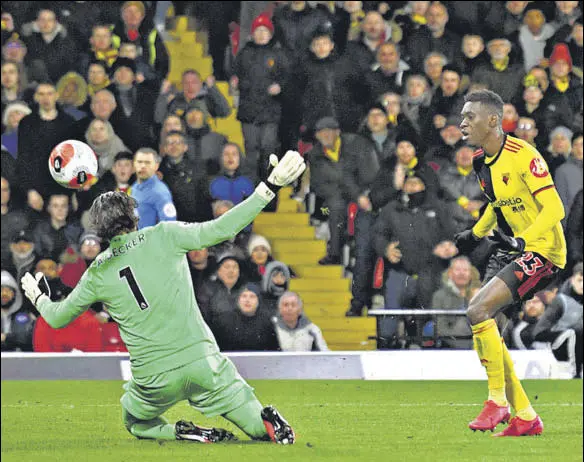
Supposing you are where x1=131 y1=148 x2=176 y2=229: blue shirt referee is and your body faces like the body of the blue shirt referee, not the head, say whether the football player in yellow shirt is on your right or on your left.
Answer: on your left

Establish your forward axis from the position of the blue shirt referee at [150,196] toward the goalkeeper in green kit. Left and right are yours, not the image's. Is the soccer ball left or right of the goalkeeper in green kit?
right

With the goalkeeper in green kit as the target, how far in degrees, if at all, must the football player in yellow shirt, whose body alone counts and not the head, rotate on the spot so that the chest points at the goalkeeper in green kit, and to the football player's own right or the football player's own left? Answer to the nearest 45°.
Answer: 0° — they already face them

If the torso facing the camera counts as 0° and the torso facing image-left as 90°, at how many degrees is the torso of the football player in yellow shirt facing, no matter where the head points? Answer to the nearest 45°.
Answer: approximately 45°

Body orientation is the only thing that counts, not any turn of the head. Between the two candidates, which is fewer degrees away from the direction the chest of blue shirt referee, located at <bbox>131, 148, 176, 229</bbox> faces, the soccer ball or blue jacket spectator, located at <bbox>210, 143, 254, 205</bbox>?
the soccer ball

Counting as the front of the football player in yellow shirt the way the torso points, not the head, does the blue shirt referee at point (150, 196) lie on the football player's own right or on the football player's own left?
on the football player's own right

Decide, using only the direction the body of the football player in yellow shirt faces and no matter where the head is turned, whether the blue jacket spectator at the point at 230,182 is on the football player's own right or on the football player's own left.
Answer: on the football player's own right

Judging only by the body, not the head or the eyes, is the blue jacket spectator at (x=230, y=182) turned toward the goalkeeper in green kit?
yes

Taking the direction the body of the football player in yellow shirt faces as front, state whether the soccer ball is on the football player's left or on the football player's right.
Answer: on the football player's right
